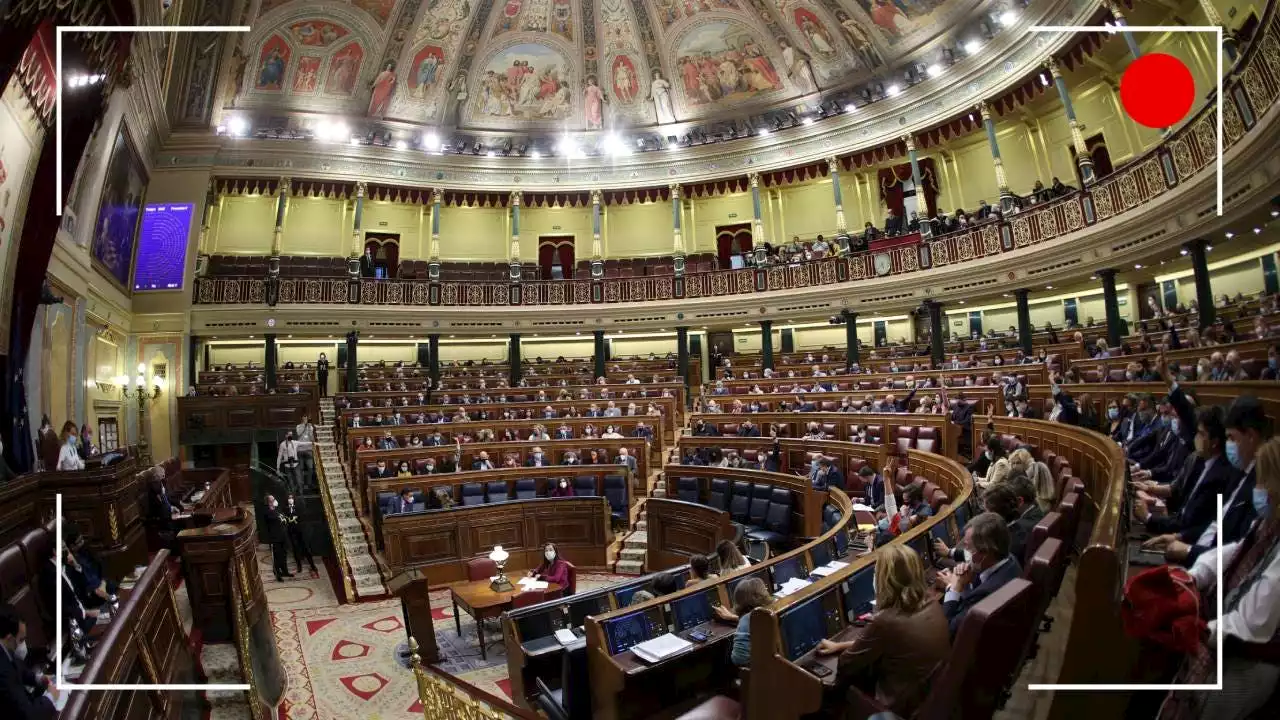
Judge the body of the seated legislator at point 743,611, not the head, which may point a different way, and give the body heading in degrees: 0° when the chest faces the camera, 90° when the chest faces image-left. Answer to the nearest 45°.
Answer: approximately 135°

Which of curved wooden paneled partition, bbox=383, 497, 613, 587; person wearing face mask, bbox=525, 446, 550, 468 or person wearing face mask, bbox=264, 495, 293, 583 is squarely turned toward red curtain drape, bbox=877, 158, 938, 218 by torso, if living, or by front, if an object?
person wearing face mask, bbox=264, 495, 293, 583

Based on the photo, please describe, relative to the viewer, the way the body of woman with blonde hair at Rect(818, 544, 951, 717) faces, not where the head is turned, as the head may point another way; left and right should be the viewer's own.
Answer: facing away from the viewer and to the left of the viewer

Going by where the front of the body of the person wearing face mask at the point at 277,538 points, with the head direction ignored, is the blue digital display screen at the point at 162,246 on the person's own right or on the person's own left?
on the person's own left

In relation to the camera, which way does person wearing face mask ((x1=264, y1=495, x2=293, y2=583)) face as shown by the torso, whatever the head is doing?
to the viewer's right

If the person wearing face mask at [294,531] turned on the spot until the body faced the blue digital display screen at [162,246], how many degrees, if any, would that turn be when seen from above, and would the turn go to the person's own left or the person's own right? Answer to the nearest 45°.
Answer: approximately 180°

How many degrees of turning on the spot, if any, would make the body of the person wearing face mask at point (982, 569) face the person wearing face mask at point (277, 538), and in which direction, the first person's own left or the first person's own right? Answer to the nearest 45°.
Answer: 0° — they already face them

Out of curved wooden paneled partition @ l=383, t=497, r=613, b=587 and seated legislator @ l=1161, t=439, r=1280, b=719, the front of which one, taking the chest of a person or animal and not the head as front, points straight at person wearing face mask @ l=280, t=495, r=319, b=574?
the seated legislator

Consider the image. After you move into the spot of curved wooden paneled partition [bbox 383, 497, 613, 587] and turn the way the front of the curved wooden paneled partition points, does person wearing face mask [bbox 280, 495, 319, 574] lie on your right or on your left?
on your right

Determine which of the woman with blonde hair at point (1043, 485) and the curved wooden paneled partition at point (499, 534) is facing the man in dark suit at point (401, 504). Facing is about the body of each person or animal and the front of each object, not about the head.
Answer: the woman with blonde hair

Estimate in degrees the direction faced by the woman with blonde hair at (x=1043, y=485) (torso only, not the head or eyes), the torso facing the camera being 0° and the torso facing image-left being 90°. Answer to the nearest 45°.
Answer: approximately 90°

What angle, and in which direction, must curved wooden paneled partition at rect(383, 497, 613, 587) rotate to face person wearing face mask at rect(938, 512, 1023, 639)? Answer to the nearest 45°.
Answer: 0° — it already faces them
